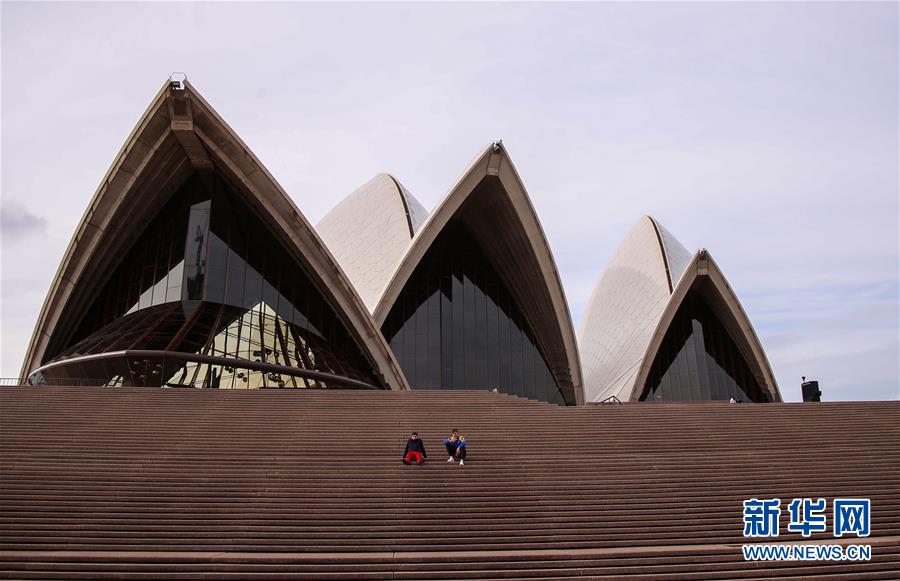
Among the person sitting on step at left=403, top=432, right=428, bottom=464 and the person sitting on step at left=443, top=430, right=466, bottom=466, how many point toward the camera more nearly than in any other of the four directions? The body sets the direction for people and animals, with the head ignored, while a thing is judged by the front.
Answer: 2

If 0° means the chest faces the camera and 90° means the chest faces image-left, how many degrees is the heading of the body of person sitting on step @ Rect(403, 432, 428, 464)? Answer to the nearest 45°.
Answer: approximately 0°
